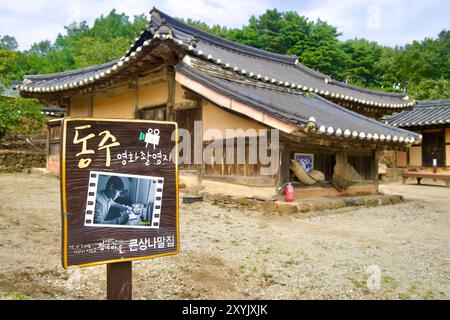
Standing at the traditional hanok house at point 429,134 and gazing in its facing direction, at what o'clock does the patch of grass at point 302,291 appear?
The patch of grass is roughly at 12 o'clock from the traditional hanok house.

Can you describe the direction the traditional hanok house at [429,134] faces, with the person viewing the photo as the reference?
facing the viewer

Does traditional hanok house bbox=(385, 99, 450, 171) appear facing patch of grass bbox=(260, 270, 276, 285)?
yes

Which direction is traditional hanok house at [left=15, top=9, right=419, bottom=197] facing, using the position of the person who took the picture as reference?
facing the viewer and to the right of the viewer

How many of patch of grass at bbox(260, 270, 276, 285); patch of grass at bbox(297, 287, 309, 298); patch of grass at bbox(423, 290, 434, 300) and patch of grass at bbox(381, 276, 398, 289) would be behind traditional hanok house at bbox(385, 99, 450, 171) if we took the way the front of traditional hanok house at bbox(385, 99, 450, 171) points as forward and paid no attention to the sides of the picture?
0

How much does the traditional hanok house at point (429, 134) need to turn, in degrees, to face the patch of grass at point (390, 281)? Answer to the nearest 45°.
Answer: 0° — it already faces it

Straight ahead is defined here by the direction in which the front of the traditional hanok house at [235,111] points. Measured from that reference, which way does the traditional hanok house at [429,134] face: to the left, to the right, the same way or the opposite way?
to the right

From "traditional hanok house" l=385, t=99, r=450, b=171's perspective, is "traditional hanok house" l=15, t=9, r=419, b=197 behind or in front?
in front

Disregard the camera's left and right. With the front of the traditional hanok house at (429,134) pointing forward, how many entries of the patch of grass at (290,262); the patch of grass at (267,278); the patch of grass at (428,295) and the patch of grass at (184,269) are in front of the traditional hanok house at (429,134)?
4

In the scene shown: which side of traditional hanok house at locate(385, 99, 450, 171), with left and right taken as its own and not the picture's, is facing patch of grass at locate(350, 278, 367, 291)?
front

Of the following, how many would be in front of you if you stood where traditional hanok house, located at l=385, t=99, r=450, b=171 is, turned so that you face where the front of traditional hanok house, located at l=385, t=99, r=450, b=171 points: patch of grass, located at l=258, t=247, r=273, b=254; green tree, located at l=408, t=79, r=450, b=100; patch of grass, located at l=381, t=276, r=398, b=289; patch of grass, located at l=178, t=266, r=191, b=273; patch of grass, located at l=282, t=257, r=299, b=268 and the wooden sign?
5

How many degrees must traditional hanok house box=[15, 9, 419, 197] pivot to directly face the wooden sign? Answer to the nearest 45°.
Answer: approximately 45° to its right

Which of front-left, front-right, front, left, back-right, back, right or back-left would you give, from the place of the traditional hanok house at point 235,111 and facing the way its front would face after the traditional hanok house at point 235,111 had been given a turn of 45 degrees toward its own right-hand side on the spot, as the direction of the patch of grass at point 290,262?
front

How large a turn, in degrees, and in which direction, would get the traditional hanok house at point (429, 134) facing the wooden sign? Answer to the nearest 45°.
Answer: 0° — it already faces it

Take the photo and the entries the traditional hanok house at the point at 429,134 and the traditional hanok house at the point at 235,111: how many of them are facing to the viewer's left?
0

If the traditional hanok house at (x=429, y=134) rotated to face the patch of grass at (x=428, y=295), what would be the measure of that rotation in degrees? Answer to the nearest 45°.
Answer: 0° — it already faces it

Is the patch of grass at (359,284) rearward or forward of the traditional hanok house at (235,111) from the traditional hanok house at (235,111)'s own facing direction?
forward

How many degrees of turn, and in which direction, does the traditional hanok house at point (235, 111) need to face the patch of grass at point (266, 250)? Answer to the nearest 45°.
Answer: approximately 45° to its right

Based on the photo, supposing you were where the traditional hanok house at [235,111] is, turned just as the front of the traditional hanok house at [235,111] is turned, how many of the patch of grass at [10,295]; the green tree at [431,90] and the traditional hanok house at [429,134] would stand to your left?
2
